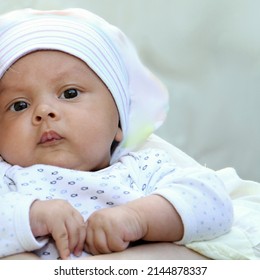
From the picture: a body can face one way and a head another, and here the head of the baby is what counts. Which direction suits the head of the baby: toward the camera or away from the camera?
toward the camera

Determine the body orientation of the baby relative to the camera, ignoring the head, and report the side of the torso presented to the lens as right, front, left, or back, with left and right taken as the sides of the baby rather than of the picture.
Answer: front
